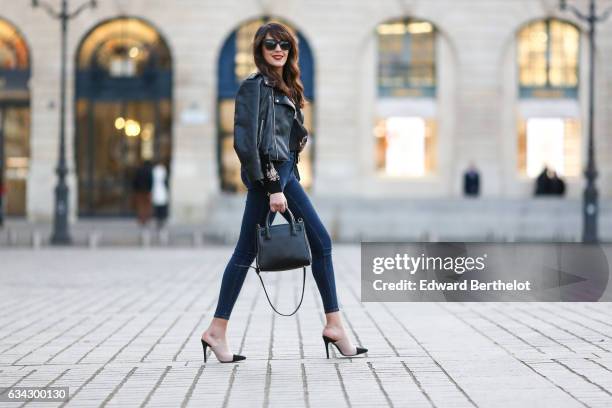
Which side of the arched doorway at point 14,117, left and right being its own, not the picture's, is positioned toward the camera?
front

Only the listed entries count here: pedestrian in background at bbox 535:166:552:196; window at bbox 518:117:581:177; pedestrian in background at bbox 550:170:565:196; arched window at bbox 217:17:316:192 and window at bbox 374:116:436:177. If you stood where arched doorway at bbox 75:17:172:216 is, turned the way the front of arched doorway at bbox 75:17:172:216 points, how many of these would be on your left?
5

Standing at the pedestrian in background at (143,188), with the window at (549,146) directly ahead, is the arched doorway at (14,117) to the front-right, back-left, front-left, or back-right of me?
back-left

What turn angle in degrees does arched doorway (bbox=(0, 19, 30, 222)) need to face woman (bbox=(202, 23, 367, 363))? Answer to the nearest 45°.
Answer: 0° — it already faces them

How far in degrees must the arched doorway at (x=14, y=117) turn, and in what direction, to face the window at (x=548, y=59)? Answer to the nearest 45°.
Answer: approximately 90° to its left

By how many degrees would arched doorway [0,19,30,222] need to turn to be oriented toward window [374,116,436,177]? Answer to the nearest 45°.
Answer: approximately 90° to its left

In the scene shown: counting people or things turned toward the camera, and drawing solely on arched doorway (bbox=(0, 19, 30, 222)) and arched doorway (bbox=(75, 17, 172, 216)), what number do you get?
2

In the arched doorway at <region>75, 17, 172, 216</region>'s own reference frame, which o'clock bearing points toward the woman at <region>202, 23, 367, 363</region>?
The woman is roughly at 12 o'clock from the arched doorway.

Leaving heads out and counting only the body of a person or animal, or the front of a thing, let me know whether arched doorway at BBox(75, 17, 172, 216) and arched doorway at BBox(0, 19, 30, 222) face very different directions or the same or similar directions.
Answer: same or similar directions

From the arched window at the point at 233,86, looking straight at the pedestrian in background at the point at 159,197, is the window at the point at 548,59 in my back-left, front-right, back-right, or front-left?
back-left

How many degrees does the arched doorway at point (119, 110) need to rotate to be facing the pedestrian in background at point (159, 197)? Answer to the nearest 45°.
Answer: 0° — it already faces them

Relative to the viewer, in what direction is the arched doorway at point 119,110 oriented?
toward the camera

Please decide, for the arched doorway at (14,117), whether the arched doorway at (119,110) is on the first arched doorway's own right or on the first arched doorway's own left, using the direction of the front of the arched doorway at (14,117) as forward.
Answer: on the first arched doorway's own left

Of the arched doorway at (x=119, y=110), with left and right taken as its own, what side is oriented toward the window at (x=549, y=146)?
left

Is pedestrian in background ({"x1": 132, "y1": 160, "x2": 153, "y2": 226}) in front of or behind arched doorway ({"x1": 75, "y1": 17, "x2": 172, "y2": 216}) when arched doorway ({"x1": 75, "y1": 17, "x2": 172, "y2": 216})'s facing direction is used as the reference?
in front
